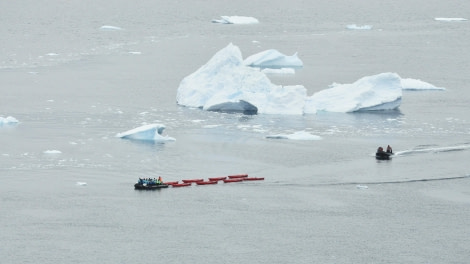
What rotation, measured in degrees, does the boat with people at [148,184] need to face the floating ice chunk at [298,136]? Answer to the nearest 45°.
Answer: approximately 135° to its right

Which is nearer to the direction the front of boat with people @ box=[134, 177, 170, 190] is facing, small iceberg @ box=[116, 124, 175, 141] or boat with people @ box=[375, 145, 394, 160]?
the small iceberg

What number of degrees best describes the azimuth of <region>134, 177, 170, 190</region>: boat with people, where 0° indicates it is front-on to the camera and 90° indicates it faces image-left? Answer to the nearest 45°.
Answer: approximately 90°

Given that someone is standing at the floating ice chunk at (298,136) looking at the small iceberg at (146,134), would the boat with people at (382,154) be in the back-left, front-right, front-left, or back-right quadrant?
back-left

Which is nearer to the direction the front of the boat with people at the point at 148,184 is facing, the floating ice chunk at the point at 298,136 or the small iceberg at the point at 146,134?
the small iceberg

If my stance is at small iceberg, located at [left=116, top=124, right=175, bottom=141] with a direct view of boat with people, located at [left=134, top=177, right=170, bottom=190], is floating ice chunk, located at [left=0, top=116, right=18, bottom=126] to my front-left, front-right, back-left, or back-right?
back-right

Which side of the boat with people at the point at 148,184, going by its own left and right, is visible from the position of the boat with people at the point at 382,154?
back

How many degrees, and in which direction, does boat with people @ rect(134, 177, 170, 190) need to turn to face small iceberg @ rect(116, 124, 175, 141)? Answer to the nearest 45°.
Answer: approximately 90° to its right
